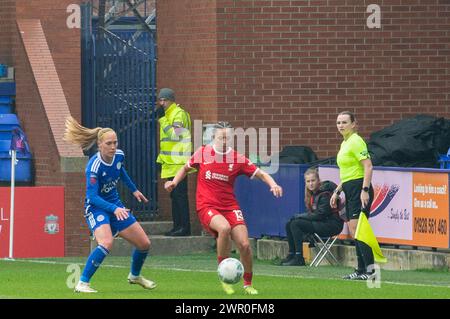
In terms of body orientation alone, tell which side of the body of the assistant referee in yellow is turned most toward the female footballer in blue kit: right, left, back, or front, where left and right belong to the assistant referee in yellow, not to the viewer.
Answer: front

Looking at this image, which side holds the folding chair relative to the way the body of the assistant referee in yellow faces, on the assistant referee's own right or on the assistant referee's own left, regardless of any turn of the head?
on the assistant referee's own right

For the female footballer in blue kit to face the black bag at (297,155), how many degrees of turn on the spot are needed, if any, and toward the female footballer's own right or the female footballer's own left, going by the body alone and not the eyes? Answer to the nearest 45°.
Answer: approximately 90° to the female footballer's own left

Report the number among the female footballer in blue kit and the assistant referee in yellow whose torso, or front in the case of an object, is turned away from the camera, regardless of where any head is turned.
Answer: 0

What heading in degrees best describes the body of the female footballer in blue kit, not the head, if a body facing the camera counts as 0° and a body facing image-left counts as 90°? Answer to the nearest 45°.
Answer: approximately 315°

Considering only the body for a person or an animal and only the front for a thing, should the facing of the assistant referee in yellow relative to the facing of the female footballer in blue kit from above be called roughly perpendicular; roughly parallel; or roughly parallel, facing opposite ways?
roughly perpendicular

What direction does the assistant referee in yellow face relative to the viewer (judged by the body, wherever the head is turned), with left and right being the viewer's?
facing the viewer and to the left of the viewer

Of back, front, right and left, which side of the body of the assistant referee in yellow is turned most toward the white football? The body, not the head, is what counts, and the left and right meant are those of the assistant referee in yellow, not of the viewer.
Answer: front

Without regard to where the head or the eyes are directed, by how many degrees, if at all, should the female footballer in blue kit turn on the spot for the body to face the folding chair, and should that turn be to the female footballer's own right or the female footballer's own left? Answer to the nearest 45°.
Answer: approximately 90° to the female footballer's own left

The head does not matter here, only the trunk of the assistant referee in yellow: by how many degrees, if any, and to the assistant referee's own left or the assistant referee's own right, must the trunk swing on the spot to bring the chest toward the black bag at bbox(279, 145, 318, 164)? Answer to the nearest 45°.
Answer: approximately 135° to the assistant referee's own right
